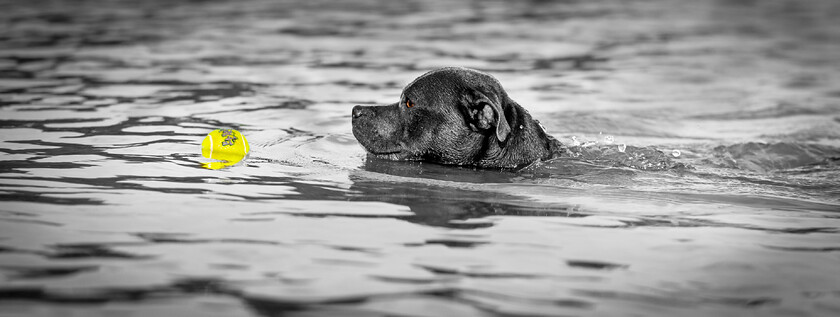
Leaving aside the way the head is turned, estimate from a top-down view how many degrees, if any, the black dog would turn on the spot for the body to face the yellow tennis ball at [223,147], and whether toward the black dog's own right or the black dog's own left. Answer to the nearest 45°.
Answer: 0° — it already faces it

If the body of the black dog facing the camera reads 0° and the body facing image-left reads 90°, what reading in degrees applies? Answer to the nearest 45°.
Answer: approximately 90°
